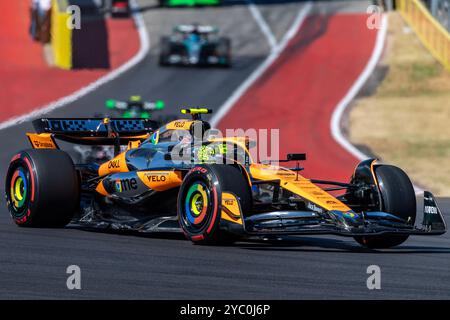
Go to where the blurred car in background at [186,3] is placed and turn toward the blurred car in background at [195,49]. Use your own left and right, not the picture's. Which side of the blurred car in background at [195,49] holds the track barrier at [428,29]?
left

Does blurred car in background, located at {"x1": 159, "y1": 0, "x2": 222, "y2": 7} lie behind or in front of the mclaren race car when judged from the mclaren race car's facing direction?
behind

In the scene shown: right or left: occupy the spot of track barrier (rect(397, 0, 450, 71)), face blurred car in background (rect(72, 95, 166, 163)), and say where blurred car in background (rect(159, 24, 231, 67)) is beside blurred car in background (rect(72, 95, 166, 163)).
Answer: right

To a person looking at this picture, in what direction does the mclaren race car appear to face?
facing the viewer and to the right of the viewer

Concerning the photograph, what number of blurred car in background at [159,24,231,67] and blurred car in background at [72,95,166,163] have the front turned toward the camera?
2

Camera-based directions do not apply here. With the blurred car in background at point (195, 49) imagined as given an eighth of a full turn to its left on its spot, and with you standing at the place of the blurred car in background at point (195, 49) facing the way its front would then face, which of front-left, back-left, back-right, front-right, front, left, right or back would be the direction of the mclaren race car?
front-right

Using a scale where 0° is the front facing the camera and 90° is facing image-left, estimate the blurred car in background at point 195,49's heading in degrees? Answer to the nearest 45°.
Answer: approximately 0°

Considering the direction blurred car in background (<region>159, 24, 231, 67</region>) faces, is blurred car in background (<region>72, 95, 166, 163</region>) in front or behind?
in front

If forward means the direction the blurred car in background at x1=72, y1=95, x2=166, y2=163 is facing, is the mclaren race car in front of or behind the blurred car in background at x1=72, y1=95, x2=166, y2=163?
in front

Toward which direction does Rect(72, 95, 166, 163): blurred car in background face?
toward the camera

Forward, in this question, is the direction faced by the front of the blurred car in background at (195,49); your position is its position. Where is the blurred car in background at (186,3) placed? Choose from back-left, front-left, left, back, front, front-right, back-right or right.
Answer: back
